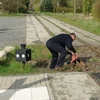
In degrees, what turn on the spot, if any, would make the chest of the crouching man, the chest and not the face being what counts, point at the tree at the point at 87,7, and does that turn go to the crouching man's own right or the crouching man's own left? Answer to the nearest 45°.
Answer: approximately 90° to the crouching man's own left

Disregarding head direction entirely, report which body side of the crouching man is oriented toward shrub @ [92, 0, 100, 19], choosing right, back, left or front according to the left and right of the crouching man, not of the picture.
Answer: left

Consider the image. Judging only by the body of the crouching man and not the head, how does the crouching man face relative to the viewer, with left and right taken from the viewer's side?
facing to the right of the viewer
